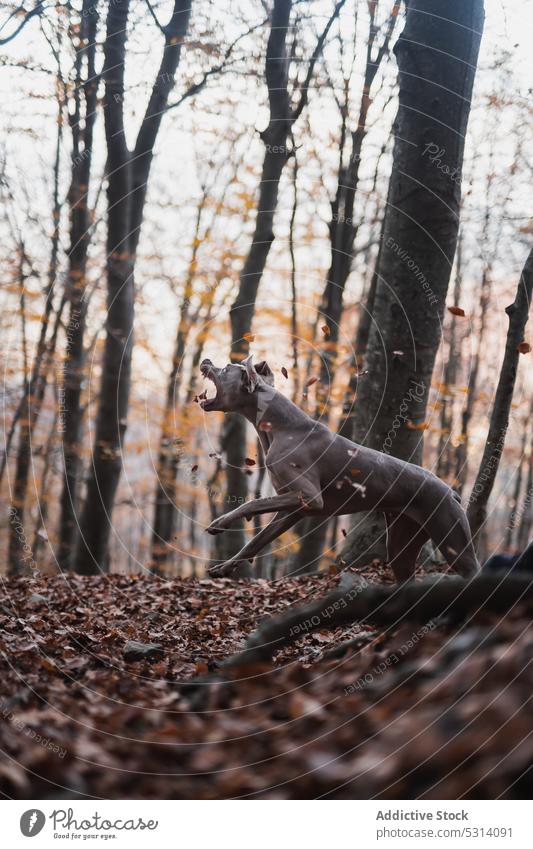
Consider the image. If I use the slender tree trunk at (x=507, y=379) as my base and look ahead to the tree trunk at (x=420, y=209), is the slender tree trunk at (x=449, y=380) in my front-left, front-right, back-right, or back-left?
front-right

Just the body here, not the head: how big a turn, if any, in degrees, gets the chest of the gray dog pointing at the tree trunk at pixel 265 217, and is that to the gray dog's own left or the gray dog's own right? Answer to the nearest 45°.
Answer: approximately 90° to the gray dog's own right

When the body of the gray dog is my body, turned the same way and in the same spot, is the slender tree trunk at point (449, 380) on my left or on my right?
on my right

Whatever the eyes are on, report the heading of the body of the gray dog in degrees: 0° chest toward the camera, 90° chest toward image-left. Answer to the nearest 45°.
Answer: approximately 90°

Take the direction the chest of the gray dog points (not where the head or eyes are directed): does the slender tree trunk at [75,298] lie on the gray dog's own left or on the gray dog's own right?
on the gray dog's own right

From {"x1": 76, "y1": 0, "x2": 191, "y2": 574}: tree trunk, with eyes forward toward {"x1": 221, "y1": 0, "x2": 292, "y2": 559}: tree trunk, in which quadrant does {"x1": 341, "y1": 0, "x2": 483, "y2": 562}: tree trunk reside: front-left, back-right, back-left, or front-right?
front-right

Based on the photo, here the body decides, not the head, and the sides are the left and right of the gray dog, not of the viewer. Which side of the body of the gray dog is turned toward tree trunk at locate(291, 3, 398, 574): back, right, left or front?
right

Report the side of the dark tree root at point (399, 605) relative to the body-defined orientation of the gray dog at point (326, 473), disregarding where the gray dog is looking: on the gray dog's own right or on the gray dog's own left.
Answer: on the gray dog's own left
